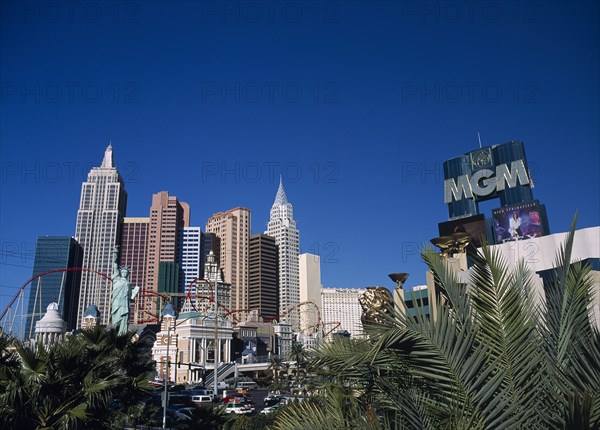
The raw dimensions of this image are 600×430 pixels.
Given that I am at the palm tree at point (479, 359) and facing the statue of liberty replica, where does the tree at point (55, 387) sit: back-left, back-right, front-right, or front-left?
front-left

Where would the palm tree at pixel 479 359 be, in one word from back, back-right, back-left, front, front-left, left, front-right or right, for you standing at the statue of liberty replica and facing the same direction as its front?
front-right

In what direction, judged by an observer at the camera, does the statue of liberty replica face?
facing the viewer and to the right of the viewer

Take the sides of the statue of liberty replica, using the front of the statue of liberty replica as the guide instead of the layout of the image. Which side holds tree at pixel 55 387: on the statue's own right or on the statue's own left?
on the statue's own right
